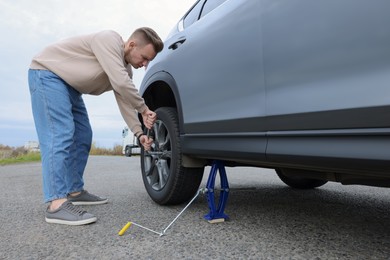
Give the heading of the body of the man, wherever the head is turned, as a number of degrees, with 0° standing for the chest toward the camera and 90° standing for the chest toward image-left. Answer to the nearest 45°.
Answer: approximately 270°

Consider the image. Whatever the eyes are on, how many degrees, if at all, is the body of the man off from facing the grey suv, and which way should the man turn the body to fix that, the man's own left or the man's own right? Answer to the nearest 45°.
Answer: approximately 45° to the man's own right

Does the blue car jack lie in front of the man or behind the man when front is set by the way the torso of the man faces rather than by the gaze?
in front
